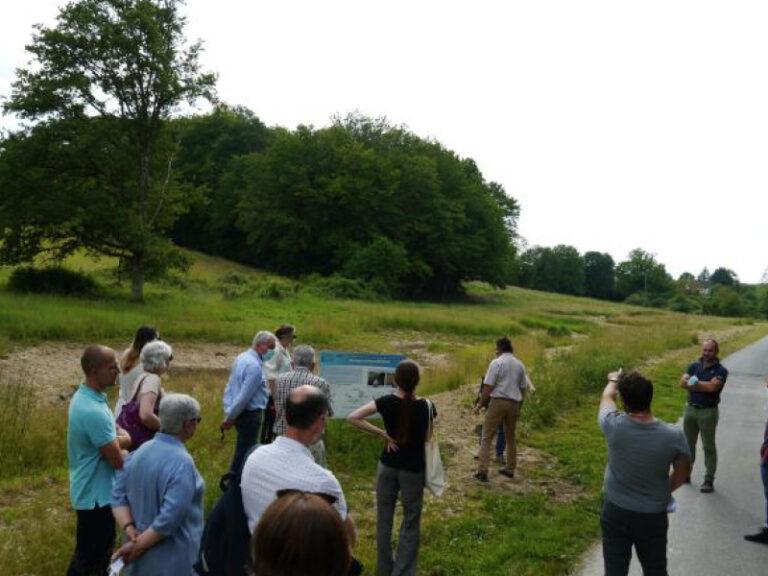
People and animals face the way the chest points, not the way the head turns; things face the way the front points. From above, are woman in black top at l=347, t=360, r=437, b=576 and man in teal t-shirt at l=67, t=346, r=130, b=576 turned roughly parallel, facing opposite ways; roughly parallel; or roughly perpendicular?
roughly perpendicular

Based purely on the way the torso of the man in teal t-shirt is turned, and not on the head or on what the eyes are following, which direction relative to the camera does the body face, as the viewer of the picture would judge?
to the viewer's right

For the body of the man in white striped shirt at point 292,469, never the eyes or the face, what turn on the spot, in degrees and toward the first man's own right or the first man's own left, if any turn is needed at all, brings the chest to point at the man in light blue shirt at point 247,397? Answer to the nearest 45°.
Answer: approximately 45° to the first man's own left

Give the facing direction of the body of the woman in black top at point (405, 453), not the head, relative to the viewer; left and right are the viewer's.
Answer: facing away from the viewer

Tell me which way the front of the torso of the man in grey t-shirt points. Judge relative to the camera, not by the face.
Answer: away from the camera

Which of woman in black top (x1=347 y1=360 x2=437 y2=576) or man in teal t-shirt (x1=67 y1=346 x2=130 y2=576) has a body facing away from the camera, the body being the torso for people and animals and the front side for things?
the woman in black top

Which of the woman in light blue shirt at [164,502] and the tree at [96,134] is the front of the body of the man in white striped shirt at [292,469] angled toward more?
the tree

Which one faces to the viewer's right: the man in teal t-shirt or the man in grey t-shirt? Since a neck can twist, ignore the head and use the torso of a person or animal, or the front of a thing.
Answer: the man in teal t-shirt

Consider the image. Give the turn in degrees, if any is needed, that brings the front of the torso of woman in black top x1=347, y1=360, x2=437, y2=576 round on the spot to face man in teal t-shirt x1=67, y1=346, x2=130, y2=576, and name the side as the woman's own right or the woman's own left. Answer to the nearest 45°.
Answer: approximately 135° to the woman's own left

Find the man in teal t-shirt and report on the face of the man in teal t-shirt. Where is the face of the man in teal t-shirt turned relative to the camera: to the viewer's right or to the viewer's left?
to the viewer's right
